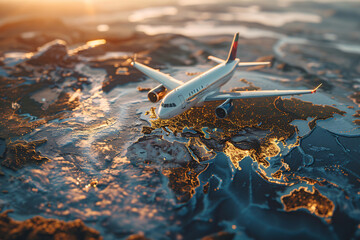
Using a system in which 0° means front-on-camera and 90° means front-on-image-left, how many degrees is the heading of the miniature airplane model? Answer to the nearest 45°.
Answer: approximately 45°
